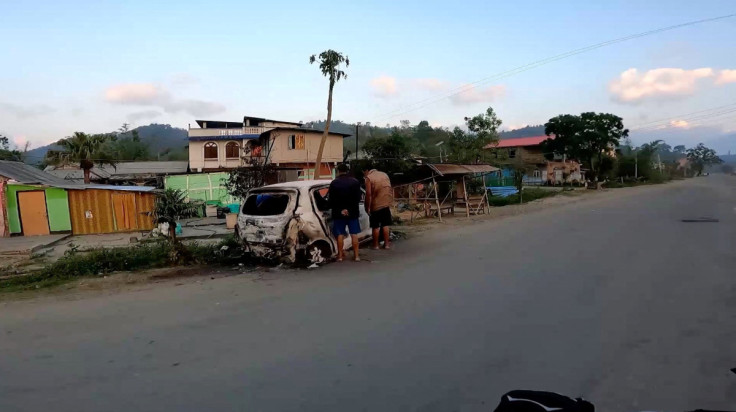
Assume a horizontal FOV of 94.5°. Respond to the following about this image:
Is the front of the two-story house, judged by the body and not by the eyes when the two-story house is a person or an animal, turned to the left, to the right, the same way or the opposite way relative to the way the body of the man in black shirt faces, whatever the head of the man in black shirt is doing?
the opposite way

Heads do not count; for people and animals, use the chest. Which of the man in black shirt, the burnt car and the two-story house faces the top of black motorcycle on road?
the two-story house

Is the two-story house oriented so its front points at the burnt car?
yes

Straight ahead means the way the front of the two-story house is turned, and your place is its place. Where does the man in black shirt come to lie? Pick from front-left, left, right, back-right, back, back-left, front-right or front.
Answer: front

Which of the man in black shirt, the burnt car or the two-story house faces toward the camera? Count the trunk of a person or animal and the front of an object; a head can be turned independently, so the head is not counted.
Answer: the two-story house

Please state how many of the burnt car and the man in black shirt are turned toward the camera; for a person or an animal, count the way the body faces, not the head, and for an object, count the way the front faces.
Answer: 0

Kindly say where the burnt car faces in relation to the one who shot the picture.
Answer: facing away from the viewer and to the right of the viewer

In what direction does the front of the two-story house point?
toward the camera

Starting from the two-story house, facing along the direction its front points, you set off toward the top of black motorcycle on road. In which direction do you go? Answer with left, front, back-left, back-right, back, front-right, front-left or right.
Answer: front

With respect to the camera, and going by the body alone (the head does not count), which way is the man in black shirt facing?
away from the camera
